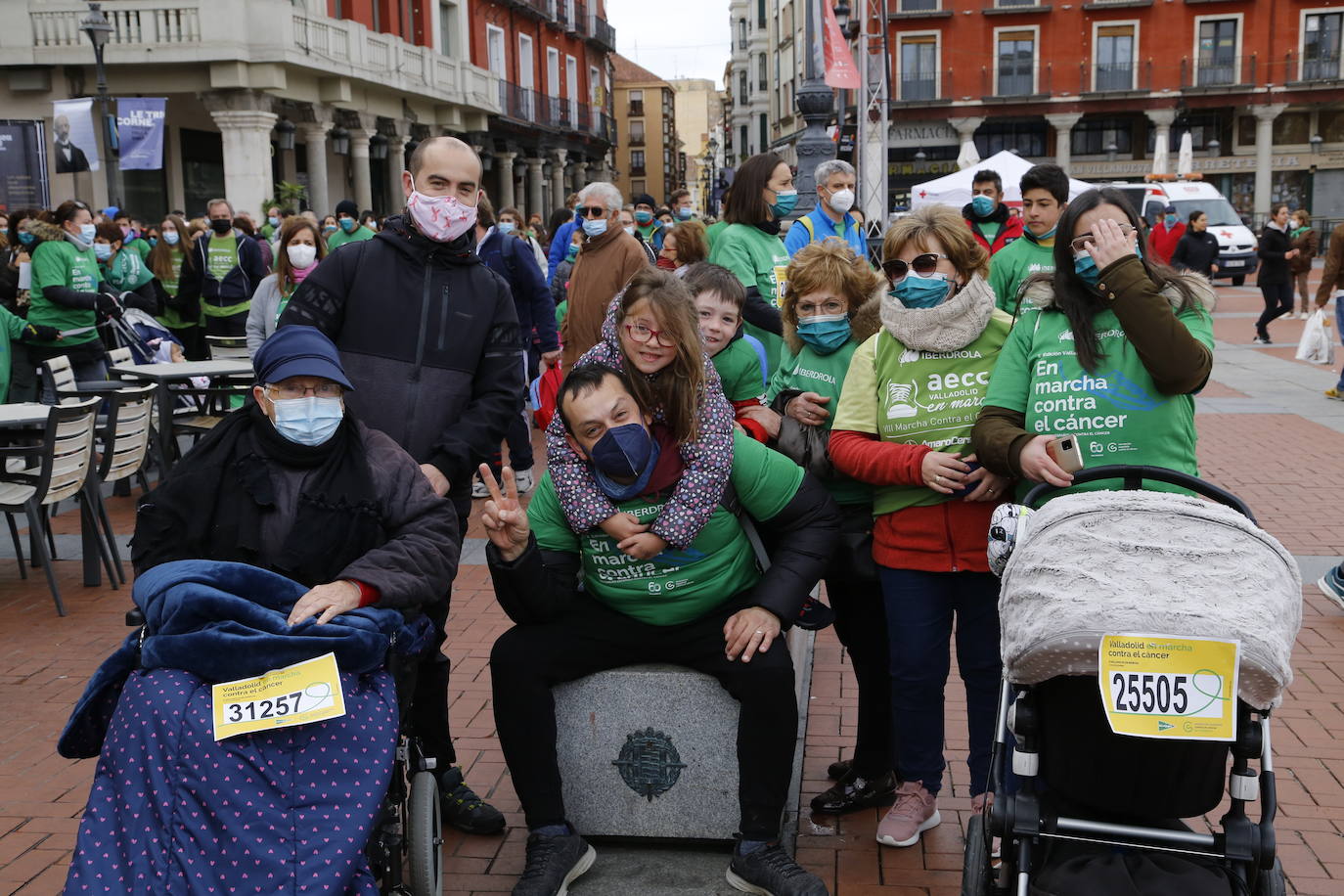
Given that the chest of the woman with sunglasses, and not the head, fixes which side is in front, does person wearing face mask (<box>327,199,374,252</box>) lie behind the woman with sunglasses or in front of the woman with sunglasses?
behind

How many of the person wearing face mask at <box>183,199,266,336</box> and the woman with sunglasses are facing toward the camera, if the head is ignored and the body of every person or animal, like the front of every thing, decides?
2

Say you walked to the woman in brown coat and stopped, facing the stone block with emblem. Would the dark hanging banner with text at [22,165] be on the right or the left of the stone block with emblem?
right

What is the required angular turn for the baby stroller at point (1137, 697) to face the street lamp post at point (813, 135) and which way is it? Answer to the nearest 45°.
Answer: approximately 180°

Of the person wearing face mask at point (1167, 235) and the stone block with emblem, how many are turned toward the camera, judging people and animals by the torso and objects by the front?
2

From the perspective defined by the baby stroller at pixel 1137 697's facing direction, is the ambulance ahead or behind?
behind

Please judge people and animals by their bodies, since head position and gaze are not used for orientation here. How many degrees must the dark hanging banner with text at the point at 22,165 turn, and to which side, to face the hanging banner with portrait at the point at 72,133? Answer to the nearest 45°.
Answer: approximately 45° to its left

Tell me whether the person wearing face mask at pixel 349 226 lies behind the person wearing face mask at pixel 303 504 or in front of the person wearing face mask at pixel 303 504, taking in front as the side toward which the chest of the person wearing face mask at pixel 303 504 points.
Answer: behind

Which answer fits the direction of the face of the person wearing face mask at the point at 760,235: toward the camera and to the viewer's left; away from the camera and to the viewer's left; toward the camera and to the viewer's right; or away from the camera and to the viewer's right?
toward the camera and to the viewer's right
